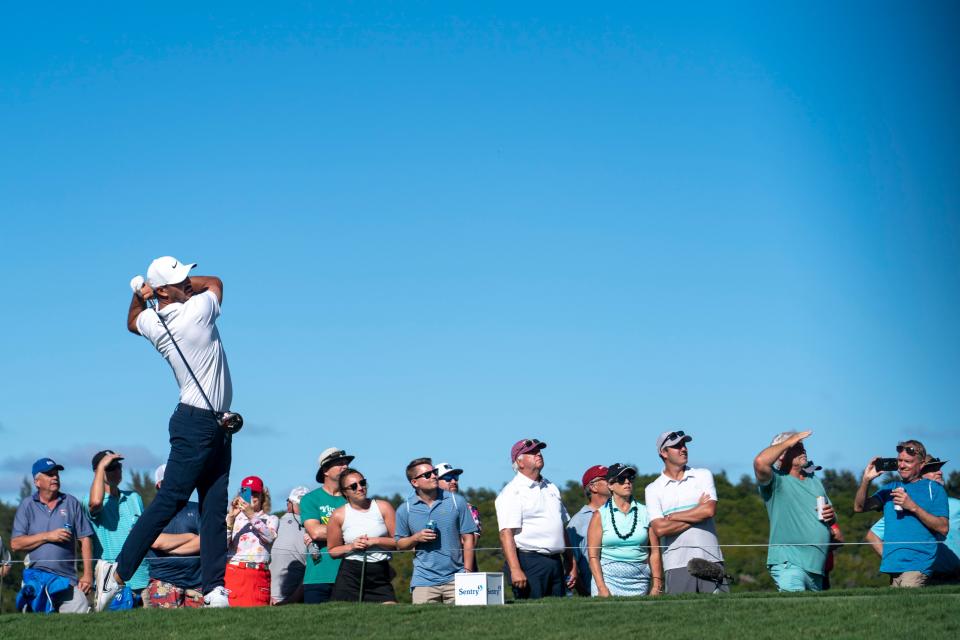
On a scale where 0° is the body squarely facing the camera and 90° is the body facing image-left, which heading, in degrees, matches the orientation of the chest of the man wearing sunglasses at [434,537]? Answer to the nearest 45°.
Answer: approximately 0°

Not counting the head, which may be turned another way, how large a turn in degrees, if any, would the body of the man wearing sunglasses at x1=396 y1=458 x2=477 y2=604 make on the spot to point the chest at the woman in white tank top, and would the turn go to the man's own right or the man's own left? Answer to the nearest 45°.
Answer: approximately 90° to the man's own right

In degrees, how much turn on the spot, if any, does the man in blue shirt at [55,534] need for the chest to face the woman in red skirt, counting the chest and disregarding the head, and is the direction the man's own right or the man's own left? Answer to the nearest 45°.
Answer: approximately 90° to the man's own left

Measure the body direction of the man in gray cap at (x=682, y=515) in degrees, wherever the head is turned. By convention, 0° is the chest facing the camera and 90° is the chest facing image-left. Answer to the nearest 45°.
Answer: approximately 315°

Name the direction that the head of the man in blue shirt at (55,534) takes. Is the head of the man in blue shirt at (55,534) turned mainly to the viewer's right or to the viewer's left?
to the viewer's right

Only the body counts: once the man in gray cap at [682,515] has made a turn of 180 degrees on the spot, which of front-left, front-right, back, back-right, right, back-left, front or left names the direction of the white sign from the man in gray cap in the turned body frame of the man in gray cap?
left

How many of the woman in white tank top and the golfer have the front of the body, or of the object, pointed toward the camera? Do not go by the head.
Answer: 1

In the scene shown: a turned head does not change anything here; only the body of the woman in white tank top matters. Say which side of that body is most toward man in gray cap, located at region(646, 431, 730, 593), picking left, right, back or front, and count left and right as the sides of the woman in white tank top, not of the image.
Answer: left

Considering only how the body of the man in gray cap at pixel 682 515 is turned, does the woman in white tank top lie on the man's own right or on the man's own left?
on the man's own right

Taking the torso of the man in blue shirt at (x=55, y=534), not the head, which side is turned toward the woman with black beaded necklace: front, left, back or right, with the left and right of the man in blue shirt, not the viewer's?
left

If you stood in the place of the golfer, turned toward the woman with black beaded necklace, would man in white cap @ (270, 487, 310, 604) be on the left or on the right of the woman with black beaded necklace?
left
